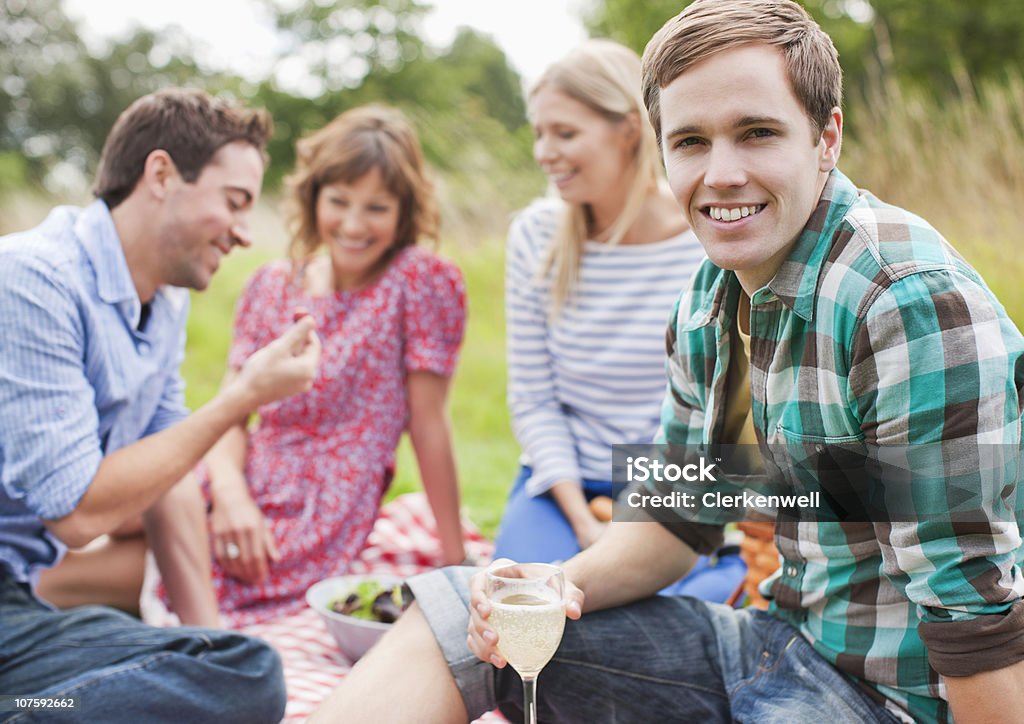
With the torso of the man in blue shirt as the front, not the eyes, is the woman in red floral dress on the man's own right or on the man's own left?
on the man's own left

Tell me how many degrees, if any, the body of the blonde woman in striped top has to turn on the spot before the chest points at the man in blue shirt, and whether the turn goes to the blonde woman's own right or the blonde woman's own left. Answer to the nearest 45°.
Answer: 0° — they already face them

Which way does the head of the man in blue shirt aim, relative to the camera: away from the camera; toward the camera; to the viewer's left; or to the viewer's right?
to the viewer's right

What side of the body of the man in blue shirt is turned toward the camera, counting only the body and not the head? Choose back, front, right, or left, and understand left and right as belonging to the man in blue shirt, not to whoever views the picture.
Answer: right

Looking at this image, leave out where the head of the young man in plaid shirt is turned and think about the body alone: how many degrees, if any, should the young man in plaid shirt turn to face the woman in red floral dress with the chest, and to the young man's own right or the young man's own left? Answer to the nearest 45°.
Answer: approximately 90° to the young man's own right

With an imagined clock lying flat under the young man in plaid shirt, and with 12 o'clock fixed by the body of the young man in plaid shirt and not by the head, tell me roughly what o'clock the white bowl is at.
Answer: The white bowl is roughly at 3 o'clock from the young man in plaid shirt.
